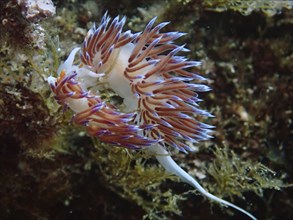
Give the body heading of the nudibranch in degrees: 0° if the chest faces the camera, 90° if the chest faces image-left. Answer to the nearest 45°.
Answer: approximately 90°
